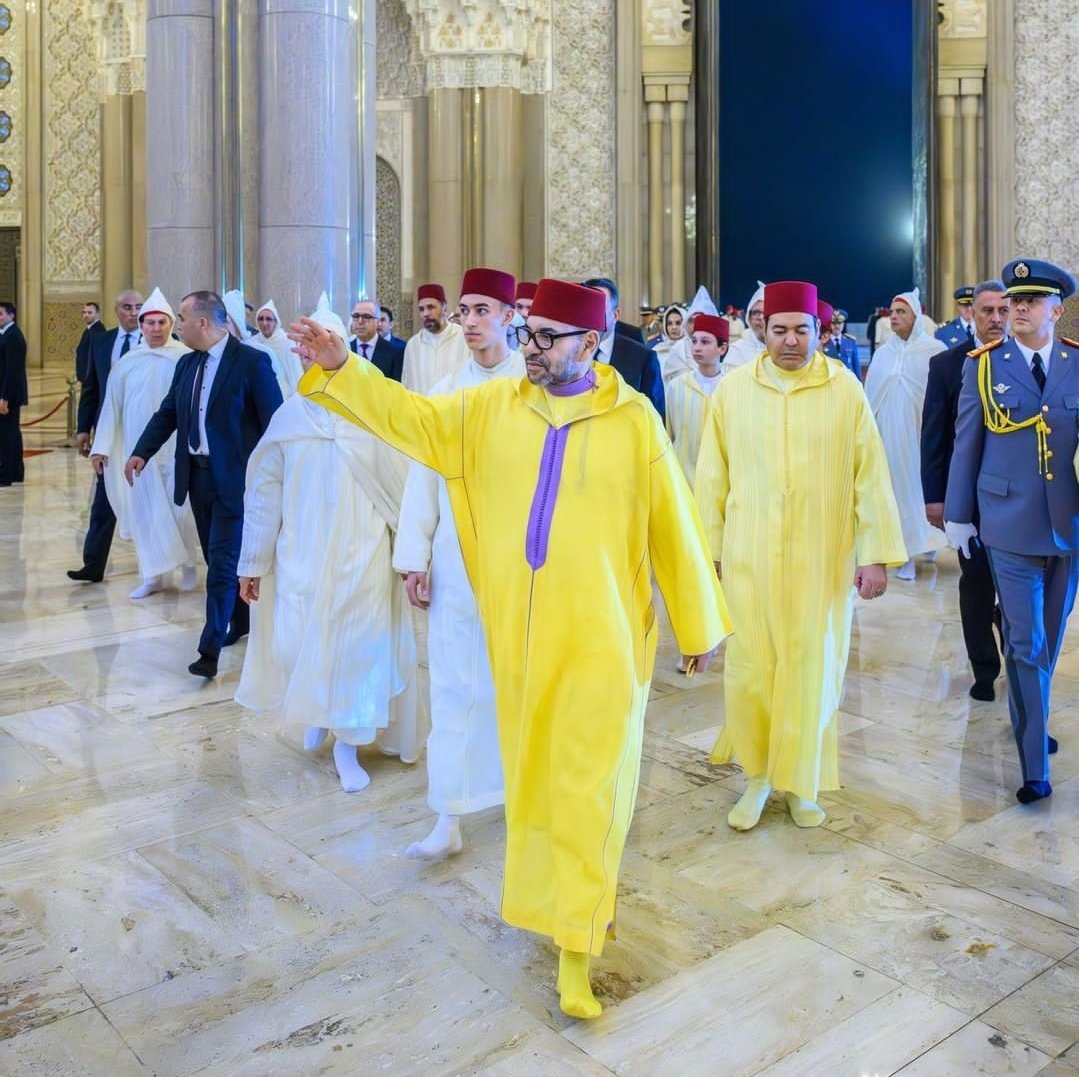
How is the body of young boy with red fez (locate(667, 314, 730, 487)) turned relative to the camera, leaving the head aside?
toward the camera

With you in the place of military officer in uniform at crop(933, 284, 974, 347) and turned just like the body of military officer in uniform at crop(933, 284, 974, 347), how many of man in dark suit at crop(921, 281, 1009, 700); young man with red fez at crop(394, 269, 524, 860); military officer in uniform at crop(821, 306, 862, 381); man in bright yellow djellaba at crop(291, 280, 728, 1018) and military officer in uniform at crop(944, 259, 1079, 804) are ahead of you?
4

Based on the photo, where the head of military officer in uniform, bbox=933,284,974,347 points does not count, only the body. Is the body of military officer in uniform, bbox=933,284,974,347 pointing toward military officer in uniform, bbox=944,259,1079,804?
yes

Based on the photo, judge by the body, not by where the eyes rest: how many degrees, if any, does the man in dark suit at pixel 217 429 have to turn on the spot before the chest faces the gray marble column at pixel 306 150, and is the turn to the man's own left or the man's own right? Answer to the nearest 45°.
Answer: approximately 135° to the man's own right

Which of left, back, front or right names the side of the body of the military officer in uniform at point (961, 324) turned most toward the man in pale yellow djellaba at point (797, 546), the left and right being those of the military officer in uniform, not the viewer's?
front

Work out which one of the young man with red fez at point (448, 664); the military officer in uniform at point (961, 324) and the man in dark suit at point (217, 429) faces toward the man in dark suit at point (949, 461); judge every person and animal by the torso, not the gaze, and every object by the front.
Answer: the military officer in uniform

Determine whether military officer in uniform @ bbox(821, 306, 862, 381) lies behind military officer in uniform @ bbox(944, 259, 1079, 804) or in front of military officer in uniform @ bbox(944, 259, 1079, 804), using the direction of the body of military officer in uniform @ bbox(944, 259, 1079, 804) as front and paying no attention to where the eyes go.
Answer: behind

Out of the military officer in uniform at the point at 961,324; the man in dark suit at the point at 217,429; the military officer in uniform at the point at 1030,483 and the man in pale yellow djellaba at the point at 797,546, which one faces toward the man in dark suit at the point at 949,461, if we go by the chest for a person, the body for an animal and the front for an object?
the military officer in uniform at the point at 961,324

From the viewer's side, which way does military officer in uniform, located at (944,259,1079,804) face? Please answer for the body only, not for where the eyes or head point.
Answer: toward the camera

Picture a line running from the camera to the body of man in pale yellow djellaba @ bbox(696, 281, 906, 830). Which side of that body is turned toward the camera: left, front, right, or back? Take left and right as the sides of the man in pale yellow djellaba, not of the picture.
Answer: front

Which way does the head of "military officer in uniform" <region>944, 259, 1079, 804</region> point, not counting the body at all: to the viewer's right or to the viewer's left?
to the viewer's left

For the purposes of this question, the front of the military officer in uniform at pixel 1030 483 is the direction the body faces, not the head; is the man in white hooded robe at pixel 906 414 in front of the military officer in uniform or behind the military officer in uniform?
behind
